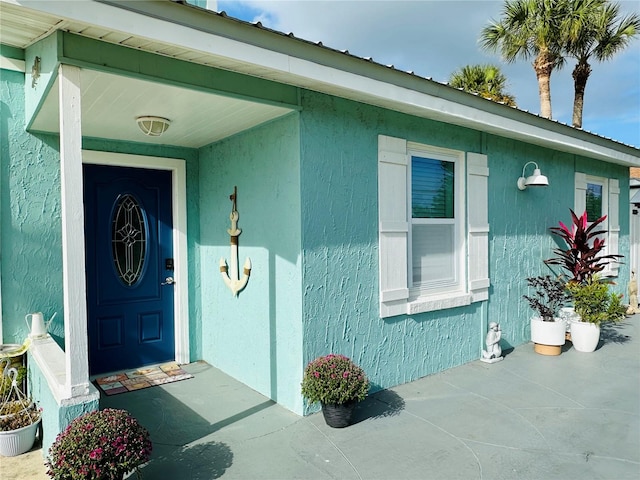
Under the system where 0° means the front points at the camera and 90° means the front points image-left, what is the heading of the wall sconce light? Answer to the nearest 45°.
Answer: approximately 315°

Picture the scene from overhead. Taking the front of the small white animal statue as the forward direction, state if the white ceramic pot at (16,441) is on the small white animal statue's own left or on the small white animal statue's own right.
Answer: on the small white animal statue's own right

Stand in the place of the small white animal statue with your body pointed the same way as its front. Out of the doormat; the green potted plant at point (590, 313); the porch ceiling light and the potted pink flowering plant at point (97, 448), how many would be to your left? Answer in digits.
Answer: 1

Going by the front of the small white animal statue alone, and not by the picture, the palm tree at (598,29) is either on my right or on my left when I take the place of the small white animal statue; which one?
on my left

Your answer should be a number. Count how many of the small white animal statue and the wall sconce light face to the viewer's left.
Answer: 0

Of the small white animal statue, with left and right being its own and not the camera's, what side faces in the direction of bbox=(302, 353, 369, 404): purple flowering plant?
right

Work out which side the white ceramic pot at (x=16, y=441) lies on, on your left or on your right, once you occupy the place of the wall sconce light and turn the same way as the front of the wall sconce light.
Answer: on your right

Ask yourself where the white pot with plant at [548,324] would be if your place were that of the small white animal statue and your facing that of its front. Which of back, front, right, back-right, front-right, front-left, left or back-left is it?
left

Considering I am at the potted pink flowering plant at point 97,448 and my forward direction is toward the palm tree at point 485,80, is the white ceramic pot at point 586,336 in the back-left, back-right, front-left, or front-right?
front-right

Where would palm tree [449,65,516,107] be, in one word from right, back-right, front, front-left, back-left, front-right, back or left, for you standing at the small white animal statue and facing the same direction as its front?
back-left

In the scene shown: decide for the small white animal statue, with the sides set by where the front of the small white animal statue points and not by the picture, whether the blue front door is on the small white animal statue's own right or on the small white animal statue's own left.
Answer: on the small white animal statue's own right

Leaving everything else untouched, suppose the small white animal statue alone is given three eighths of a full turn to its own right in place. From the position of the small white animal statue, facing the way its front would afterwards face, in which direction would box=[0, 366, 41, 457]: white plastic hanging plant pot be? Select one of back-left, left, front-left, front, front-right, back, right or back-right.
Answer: front-left

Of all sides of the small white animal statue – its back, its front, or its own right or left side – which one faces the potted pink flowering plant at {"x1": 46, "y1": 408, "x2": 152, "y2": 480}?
right

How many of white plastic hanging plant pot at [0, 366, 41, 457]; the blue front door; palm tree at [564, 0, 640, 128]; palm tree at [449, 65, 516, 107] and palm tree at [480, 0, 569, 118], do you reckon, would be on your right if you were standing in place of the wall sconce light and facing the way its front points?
2

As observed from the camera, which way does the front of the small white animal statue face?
facing the viewer and to the right of the viewer

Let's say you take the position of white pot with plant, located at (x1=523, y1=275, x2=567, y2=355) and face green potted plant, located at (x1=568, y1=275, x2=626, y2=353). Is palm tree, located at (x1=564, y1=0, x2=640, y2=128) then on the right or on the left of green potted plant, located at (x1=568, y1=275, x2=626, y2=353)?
left
